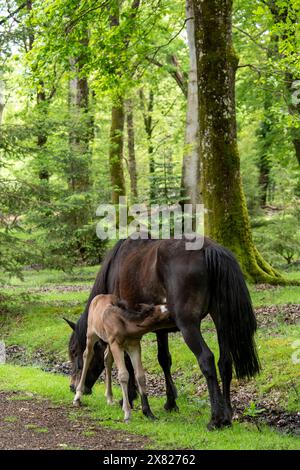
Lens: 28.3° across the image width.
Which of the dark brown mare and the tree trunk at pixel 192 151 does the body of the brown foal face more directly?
the dark brown mare

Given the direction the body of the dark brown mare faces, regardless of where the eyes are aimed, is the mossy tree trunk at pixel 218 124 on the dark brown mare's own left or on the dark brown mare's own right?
on the dark brown mare's own right

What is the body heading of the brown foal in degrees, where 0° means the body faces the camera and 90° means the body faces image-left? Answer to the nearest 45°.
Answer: approximately 315°

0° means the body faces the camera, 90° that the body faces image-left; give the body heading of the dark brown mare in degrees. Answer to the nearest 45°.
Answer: approximately 135°

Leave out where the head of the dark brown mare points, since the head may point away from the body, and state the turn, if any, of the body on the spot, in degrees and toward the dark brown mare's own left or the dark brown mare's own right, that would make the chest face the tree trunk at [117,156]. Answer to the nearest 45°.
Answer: approximately 45° to the dark brown mare's own right

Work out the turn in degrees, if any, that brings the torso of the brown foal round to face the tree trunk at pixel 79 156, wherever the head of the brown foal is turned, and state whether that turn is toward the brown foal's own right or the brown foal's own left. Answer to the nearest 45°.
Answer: approximately 135° to the brown foal's own left

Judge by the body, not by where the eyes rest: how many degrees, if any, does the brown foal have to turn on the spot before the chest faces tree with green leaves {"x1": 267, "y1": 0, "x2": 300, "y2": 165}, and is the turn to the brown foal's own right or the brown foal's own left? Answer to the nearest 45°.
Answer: approximately 90° to the brown foal's own left

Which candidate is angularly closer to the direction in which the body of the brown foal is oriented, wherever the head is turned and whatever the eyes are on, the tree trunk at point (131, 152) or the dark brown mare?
the dark brown mare

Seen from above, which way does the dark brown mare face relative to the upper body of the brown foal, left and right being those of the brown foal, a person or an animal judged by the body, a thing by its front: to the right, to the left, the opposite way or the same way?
the opposite way
